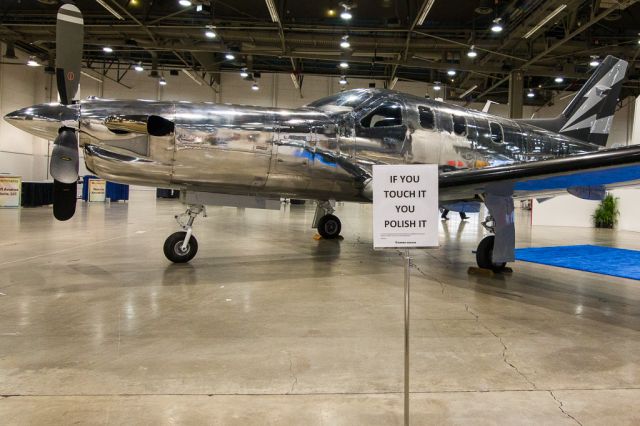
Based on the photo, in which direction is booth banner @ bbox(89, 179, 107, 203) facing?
toward the camera

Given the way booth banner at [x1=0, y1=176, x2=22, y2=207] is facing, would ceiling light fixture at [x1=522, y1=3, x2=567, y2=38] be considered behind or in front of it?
in front

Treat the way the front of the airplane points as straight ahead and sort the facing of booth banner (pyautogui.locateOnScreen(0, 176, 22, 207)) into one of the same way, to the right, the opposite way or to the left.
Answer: to the left

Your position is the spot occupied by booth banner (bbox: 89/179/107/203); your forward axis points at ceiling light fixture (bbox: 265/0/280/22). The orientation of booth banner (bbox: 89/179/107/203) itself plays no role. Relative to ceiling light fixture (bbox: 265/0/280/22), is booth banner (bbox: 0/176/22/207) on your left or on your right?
right

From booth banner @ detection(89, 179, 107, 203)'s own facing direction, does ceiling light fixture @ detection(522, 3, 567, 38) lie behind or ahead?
ahead

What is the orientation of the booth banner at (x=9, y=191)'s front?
toward the camera

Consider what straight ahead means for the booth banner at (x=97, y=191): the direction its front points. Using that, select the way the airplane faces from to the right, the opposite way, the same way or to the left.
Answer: to the right

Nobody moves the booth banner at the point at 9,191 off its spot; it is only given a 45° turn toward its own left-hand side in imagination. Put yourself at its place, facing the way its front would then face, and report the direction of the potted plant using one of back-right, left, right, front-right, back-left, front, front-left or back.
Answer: front

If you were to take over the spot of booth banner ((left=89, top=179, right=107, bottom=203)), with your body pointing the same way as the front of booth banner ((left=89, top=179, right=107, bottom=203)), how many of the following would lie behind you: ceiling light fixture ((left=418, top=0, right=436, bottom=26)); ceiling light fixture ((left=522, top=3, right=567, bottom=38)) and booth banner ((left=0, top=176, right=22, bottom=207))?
0

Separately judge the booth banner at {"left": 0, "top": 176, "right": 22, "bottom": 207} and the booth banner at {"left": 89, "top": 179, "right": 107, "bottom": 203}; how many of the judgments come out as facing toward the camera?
2

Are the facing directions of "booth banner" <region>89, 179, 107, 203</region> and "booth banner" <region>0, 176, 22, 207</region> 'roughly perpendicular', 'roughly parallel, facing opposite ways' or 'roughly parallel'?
roughly parallel

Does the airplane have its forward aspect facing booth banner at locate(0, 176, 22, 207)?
no

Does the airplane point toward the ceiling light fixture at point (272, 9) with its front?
no

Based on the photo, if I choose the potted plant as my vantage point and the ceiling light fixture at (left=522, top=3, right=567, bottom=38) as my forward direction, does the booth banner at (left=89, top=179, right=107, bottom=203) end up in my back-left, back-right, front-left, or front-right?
front-right

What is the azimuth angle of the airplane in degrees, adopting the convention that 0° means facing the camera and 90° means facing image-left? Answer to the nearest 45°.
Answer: approximately 45°

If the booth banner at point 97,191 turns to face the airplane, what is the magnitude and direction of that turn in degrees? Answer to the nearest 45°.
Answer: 0° — it already faces it
